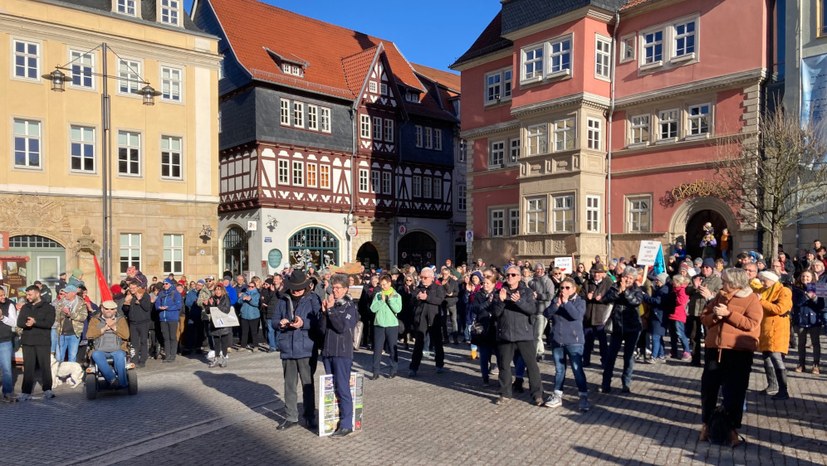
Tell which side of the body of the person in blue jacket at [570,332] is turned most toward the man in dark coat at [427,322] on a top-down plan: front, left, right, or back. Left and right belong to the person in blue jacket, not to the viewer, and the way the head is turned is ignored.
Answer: right

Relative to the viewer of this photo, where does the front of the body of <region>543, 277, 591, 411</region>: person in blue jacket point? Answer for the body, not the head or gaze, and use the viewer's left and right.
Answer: facing the viewer and to the left of the viewer

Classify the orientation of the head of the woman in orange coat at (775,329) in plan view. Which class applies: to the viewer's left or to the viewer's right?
to the viewer's left

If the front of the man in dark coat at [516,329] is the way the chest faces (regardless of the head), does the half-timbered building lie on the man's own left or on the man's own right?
on the man's own right

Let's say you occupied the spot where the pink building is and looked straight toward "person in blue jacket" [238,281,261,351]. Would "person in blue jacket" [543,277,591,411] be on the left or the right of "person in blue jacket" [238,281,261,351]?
left

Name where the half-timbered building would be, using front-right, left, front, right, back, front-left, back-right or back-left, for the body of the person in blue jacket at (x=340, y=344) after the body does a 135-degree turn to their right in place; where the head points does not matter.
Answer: front

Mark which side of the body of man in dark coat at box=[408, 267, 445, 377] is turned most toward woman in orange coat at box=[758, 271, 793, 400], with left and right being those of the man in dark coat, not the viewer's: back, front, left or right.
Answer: left

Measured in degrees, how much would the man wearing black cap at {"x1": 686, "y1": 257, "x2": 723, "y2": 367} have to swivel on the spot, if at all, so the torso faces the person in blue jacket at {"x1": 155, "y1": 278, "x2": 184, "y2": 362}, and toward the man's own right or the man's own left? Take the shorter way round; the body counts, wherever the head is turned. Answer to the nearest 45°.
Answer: approximately 45° to the man's own right

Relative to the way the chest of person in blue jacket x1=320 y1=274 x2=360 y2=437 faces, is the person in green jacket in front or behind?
behind

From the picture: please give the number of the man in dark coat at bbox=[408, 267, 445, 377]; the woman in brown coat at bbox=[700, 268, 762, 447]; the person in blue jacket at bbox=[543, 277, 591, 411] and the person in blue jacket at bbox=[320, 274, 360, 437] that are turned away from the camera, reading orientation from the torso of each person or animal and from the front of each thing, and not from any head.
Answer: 0

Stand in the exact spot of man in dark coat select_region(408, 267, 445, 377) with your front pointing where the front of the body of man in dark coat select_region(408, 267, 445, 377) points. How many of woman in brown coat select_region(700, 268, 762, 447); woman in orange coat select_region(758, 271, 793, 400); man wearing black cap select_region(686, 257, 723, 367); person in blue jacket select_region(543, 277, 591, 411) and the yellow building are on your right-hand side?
1

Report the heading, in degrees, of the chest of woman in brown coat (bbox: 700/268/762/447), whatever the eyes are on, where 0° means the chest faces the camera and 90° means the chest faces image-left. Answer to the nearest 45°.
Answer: approximately 45°

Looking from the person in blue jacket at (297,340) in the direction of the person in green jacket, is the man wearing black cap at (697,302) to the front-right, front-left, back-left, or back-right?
front-right

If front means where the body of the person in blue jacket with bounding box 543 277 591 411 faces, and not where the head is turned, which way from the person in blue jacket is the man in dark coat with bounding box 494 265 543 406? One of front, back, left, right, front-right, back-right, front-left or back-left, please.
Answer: front-right
